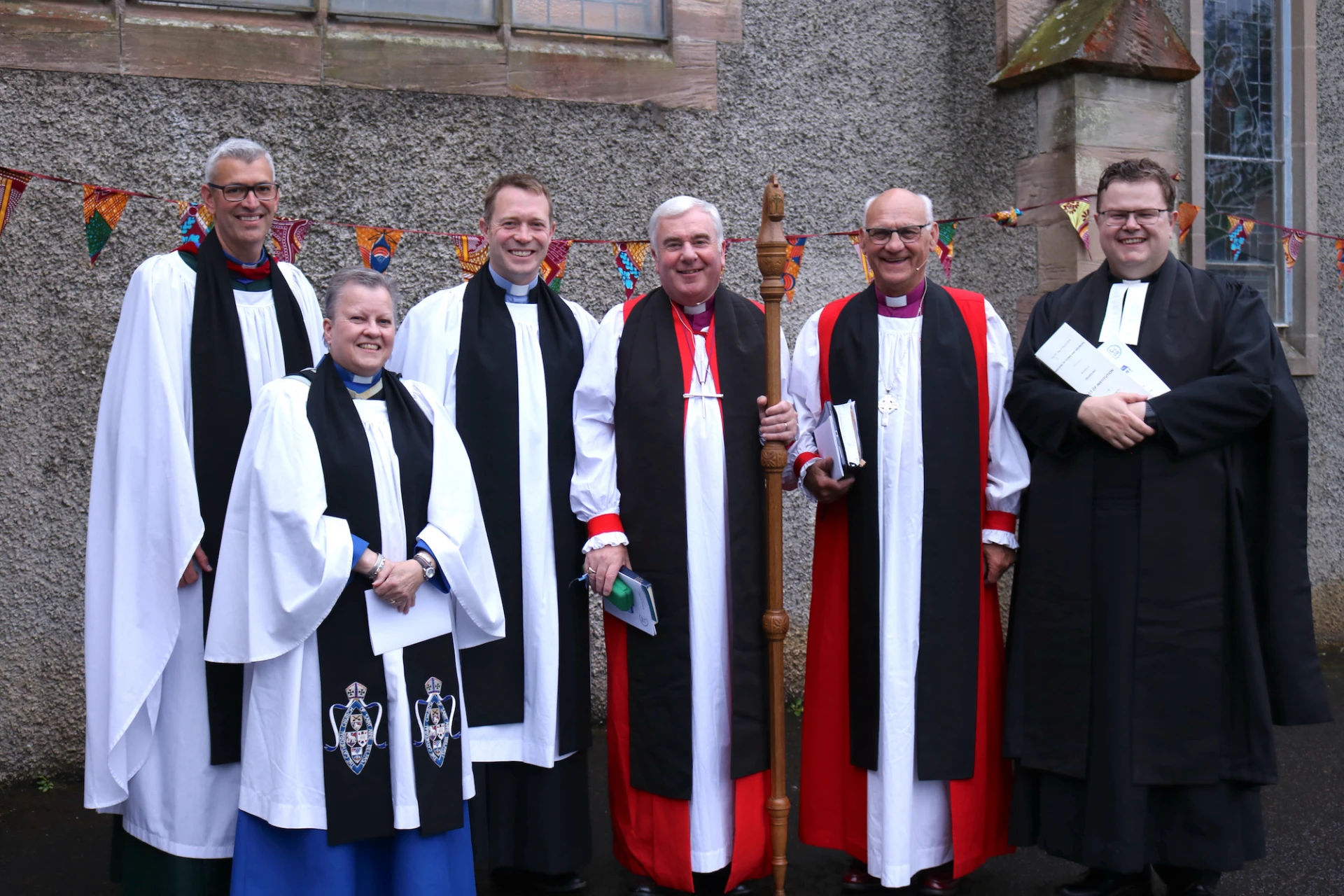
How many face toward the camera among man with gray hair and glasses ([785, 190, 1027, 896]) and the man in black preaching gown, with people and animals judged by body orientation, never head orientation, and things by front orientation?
2

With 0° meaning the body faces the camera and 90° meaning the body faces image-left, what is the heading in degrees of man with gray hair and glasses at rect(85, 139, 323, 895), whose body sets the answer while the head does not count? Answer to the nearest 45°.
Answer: approximately 315°

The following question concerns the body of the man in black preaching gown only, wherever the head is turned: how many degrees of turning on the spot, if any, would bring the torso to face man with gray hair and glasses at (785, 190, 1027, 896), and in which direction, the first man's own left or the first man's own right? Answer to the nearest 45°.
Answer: approximately 90° to the first man's own right

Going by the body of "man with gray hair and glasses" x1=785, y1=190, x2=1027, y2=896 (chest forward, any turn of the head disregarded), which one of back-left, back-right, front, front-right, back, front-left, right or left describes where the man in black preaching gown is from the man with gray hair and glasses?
left

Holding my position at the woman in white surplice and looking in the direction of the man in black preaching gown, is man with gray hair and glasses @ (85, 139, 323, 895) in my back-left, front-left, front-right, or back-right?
back-left

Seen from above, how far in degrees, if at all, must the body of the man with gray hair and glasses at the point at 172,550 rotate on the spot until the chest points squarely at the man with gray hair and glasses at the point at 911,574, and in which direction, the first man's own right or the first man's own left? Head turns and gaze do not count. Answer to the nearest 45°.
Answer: approximately 45° to the first man's own left

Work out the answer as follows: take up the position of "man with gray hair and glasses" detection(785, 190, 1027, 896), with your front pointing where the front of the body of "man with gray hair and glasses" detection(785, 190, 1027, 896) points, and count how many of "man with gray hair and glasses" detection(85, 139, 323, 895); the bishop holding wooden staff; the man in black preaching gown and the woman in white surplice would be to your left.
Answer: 1

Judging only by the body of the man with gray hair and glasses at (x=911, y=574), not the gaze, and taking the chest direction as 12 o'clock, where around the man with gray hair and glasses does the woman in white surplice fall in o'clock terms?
The woman in white surplice is roughly at 2 o'clock from the man with gray hair and glasses.

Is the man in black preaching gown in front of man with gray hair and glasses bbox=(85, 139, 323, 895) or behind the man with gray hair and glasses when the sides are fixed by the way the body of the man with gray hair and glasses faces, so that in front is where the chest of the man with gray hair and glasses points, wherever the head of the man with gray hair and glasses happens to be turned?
in front

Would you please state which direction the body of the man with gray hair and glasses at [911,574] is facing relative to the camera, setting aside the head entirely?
toward the camera
